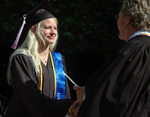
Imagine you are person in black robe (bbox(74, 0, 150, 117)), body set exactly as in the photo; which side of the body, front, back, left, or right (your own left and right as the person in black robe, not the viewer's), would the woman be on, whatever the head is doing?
front

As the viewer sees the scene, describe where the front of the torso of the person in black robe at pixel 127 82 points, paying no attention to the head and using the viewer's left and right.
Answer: facing away from the viewer and to the left of the viewer

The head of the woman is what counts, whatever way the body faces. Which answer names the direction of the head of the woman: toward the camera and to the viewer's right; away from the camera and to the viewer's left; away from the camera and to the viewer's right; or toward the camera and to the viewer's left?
toward the camera and to the viewer's right

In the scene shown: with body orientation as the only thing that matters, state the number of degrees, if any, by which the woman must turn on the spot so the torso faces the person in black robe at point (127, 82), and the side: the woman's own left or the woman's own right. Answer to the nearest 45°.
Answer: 0° — they already face them

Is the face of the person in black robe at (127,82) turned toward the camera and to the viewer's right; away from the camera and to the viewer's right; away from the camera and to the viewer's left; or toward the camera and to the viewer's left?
away from the camera and to the viewer's left

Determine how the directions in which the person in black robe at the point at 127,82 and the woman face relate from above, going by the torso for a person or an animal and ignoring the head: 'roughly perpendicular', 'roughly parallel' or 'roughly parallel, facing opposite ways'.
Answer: roughly parallel, facing opposite ways

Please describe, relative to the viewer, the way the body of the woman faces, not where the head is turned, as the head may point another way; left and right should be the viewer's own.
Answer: facing the viewer and to the right of the viewer
